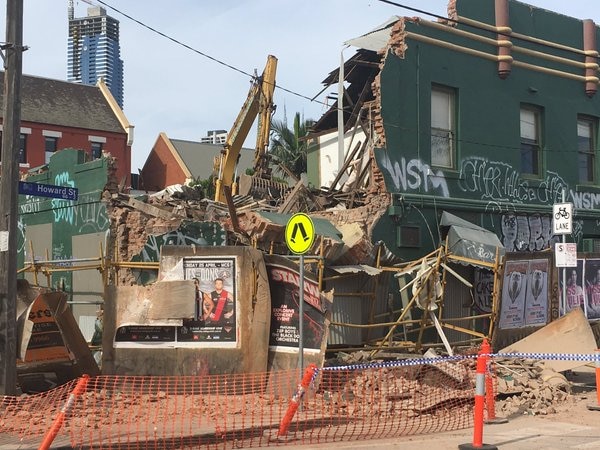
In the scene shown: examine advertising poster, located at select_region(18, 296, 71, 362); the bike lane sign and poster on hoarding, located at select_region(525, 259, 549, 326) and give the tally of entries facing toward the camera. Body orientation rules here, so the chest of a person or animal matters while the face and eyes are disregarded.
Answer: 3

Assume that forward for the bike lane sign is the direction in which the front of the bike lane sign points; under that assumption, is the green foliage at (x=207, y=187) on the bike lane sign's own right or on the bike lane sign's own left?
on the bike lane sign's own right

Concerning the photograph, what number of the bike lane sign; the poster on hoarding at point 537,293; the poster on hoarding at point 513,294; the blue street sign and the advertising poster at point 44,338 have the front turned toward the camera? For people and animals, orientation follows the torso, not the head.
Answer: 5

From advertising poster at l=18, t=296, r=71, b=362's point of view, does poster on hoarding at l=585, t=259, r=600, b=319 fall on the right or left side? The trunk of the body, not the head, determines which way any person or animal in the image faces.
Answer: on its left

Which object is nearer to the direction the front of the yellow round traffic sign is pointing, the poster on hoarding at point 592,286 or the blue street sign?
the blue street sign

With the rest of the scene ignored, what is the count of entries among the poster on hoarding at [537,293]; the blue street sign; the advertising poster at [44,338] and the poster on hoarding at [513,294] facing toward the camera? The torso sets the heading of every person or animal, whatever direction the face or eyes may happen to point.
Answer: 4

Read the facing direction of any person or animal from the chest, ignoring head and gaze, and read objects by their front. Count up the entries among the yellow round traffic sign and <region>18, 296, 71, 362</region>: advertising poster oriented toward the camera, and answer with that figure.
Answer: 2

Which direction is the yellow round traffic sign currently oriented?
toward the camera

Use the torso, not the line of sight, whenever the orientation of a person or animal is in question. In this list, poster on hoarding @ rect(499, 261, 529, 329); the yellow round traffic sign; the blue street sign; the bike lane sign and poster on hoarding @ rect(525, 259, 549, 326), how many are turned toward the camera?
5

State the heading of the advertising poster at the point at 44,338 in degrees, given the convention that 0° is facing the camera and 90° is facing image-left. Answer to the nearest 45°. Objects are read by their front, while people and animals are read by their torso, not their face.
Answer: approximately 0°

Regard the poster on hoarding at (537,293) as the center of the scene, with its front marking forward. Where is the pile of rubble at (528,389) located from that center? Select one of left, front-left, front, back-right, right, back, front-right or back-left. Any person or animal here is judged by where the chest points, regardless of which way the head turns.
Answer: front

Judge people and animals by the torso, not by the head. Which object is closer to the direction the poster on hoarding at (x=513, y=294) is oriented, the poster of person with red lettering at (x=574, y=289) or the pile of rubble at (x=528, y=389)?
the pile of rubble

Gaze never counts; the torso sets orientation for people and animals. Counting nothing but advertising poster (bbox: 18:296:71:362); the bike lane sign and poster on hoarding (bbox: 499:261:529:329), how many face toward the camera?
3

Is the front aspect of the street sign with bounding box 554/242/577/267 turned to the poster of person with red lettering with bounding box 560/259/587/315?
no

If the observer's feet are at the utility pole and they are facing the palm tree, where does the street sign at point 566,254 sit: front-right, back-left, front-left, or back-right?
front-right
